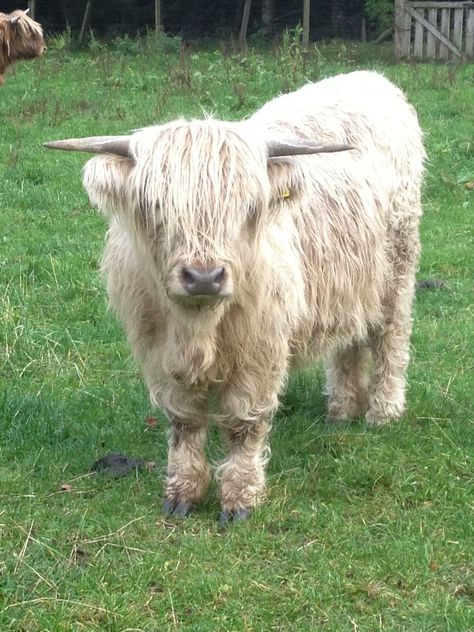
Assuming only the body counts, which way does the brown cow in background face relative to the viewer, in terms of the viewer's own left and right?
facing to the right of the viewer

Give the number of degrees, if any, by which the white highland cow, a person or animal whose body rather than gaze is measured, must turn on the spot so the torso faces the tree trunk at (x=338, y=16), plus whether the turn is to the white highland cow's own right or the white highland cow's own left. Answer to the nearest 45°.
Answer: approximately 135° to the white highland cow's own right

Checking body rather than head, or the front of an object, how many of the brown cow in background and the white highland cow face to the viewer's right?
1

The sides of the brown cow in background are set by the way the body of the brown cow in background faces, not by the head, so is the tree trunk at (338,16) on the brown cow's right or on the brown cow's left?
on the brown cow's left

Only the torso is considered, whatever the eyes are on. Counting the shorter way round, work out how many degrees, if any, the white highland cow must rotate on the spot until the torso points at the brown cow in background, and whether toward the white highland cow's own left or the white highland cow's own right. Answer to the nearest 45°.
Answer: approximately 135° to the white highland cow's own right

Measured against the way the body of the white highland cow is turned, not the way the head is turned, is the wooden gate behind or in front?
behind

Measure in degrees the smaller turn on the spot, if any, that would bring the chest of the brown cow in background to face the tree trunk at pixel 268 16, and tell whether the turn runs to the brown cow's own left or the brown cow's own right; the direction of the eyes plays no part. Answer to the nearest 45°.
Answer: approximately 45° to the brown cow's own left
